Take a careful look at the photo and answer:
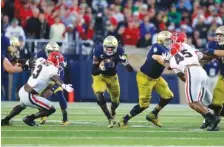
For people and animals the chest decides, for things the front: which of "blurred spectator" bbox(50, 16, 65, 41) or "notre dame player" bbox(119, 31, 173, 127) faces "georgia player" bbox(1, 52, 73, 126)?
the blurred spectator

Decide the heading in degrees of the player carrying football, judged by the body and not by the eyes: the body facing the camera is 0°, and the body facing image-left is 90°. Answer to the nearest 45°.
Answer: approximately 0°

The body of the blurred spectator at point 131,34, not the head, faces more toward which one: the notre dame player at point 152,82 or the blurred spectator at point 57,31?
the notre dame player

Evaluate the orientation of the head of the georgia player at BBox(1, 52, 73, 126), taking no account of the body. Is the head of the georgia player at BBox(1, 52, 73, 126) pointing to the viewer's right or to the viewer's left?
to the viewer's right

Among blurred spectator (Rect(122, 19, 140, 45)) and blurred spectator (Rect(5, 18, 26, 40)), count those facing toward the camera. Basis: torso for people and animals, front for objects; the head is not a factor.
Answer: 2

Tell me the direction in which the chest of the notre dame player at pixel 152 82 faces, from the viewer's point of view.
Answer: to the viewer's right

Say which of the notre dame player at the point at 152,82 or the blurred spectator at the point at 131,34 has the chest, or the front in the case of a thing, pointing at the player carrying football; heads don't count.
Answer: the blurred spectator

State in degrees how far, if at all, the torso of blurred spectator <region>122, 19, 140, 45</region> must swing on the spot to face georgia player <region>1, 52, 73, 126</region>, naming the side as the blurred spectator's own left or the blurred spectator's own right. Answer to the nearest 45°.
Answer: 0° — they already face them

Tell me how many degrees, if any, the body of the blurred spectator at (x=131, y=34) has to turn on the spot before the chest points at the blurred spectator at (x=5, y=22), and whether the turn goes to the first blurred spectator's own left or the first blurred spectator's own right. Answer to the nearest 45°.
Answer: approximately 90° to the first blurred spectator's own right

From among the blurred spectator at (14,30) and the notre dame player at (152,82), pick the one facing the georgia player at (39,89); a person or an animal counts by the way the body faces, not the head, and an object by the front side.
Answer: the blurred spectator

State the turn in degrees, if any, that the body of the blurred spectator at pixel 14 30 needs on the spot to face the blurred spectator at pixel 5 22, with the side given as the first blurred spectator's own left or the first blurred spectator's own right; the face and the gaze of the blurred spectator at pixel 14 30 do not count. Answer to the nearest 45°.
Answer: approximately 135° to the first blurred spectator's own right
